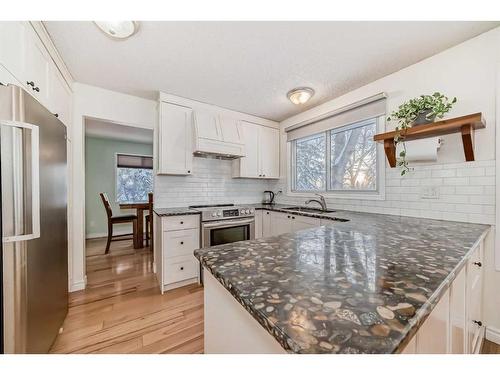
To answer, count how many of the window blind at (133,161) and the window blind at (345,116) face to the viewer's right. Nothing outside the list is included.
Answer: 0

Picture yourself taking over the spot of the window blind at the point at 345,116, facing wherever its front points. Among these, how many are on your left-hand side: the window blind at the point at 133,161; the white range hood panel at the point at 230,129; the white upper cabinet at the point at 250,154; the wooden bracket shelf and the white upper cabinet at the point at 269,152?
1

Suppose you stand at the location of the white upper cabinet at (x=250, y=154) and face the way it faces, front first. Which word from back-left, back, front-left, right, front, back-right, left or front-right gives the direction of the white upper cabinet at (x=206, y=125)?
right

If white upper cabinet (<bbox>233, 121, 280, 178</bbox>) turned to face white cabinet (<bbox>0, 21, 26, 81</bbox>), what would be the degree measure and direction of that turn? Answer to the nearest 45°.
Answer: approximately 90° to its right

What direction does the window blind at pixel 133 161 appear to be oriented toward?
toward the camera

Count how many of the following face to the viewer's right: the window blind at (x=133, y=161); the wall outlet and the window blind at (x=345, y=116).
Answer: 0

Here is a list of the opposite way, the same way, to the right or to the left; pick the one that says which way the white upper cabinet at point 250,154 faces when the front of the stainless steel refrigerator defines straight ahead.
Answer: to the right

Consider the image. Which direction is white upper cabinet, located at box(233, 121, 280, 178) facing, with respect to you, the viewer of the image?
facing the viewer and to the right of the viewer

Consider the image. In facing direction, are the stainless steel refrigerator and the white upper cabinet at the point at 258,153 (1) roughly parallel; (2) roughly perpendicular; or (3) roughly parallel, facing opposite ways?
roughly perpendicular

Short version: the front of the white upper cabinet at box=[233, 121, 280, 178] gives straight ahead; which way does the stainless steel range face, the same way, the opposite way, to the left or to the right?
the same way

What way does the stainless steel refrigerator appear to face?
to the viewer's right

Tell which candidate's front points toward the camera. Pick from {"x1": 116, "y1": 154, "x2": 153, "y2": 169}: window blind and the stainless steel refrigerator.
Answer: the window blind

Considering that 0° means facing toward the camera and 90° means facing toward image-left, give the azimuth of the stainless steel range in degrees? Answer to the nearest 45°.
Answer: approximately 315°

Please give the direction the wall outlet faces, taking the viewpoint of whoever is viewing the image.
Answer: facing the viewer

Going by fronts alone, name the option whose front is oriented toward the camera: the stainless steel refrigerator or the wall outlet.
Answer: the wall outlet

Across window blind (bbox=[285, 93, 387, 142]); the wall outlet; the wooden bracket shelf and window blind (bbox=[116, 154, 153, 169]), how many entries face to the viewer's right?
0

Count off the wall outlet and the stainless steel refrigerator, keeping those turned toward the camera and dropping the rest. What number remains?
1

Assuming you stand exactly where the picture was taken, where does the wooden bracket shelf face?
facing the viewer and to the left of the viewer
